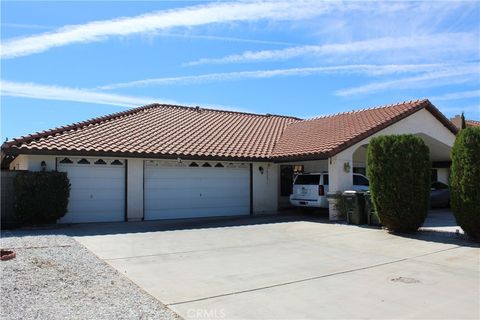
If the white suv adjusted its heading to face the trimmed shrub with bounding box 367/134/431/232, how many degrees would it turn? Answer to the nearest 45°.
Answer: approximately 90° to its right

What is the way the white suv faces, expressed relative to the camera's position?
facing away from the viewer and to the right of the viewer

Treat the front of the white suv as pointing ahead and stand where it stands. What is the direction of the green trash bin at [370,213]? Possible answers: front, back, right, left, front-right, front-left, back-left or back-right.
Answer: right

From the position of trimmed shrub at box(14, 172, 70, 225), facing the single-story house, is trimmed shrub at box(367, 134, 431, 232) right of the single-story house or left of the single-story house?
right

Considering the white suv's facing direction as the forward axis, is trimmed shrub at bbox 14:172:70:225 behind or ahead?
behind

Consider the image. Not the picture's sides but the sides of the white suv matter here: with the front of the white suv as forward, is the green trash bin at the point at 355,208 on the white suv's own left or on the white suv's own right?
on the white suv's own right
